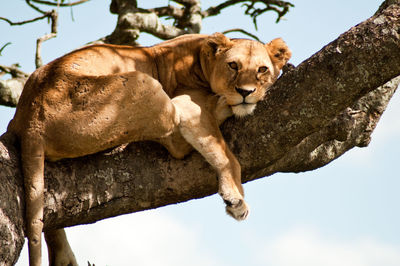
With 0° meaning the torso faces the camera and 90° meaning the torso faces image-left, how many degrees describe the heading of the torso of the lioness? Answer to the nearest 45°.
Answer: approximately 270°
